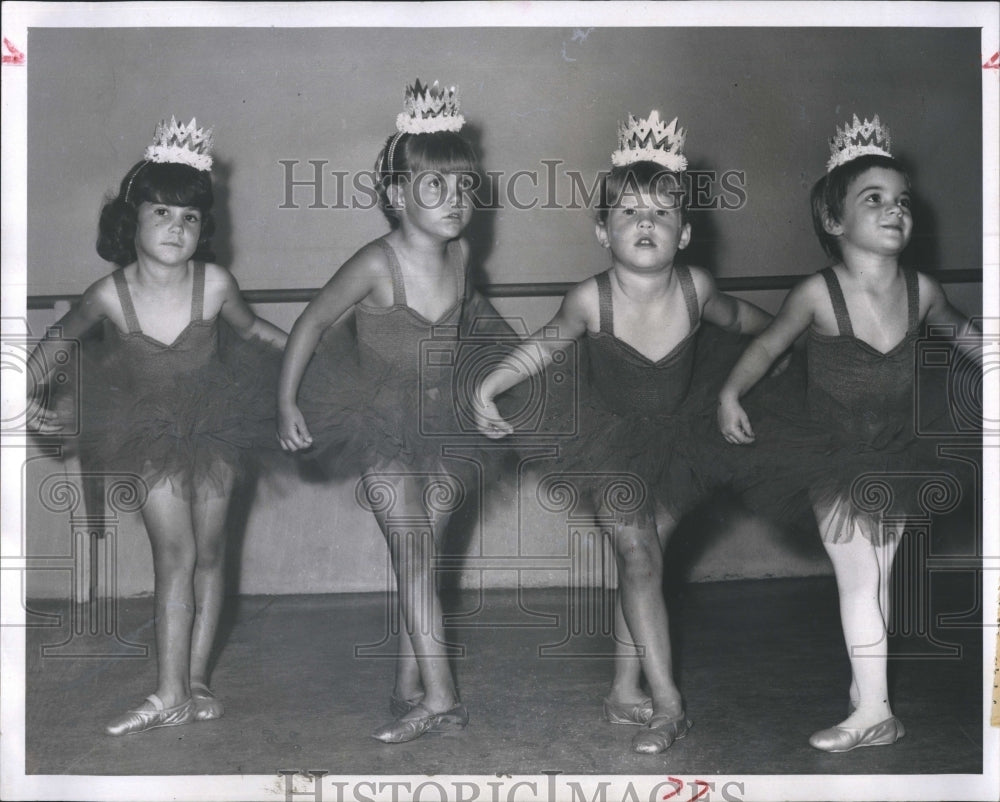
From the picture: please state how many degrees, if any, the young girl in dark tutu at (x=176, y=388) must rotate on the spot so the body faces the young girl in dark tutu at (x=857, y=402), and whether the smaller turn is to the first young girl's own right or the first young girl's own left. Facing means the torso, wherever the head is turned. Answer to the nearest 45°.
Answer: approximately 90° to the first young girl's own left

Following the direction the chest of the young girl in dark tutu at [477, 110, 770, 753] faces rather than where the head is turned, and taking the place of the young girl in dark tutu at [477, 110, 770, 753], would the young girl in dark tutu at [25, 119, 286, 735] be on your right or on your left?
on your right

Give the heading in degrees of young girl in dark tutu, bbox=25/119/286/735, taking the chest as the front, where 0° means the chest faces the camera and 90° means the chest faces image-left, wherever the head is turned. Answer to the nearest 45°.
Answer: approximately 0°

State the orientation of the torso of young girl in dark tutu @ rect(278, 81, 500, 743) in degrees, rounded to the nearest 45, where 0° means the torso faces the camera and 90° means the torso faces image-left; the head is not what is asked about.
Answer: approximately 315°

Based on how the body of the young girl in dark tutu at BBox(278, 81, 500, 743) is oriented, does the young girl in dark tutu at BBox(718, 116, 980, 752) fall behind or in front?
in front

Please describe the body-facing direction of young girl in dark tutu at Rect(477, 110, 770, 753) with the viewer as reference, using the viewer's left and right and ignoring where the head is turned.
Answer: facing the viewer

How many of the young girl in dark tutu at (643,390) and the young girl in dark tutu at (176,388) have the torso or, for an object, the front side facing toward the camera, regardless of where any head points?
2
